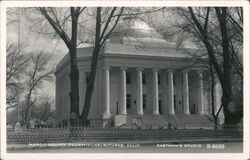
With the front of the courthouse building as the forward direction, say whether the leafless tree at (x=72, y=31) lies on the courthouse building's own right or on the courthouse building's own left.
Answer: on the courthouse building's own right

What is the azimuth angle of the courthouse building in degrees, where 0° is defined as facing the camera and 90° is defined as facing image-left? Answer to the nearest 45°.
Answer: approximately 315°

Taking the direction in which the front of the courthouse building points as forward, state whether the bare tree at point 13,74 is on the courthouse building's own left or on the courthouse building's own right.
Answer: on the courthouse building's own right
